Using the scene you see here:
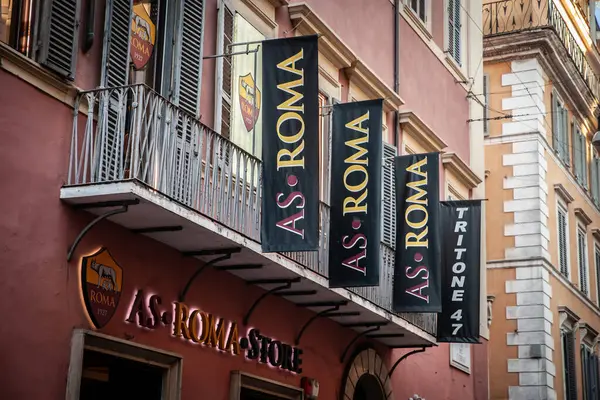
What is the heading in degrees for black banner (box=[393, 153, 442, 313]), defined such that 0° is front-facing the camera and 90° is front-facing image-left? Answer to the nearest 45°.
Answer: approximately 0°

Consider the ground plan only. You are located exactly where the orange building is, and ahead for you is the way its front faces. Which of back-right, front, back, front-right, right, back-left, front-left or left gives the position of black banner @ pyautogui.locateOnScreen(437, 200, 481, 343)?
front-right

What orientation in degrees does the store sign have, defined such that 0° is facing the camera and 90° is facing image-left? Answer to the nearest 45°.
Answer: approximately 315°

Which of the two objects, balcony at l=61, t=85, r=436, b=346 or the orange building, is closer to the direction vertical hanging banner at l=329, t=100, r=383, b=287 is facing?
the balcony

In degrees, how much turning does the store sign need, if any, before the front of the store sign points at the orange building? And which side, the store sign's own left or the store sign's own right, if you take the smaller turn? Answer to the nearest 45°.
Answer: approximately 90° to the store sign's own left

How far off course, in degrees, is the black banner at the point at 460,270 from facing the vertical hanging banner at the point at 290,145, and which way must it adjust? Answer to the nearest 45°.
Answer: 0° — it already faces it

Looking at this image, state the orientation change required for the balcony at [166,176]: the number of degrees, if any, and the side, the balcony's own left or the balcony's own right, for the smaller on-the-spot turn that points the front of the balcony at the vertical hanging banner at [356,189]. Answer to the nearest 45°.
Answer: approximately 90° to the balcony's own left

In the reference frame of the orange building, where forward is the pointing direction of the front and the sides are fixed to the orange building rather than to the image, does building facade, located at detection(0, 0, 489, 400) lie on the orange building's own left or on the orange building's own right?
on the orange building's own right

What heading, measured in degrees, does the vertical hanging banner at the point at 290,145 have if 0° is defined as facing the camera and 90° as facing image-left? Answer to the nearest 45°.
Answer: approximately 0°
